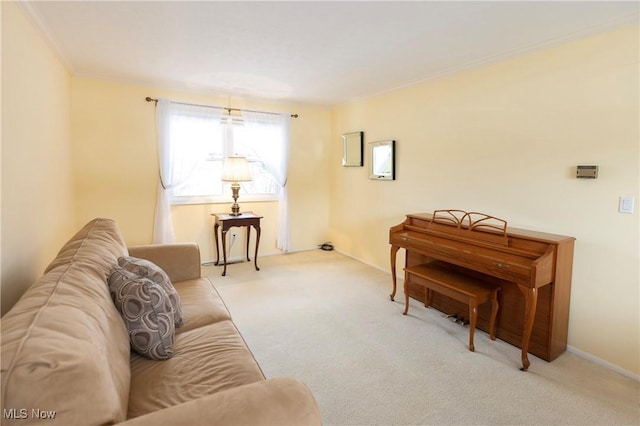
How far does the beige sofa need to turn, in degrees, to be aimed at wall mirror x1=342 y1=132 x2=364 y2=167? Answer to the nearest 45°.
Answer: approximately 45° to its left

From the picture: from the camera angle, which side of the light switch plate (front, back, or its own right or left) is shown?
front

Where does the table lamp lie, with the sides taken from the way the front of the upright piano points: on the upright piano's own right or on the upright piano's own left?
on the upright piano's own right

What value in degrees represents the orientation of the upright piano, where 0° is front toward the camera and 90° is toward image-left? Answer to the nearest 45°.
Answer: approximately 45°

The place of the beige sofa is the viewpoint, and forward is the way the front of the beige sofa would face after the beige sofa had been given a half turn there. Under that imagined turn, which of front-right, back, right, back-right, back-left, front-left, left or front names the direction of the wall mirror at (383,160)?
back-right

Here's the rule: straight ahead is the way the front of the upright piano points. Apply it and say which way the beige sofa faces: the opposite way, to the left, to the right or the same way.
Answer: the opposite way

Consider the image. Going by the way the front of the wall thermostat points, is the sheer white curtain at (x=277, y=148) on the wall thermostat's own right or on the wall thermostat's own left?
on the wall thermostat's own right

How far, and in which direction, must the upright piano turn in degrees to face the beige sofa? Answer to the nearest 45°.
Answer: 0° — it already faces it

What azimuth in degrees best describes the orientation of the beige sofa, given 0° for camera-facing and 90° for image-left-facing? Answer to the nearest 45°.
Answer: approximately 270°

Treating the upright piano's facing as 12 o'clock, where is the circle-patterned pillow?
The circle-patterned pillow is roughly at 12 o'clock from the upright piano.
